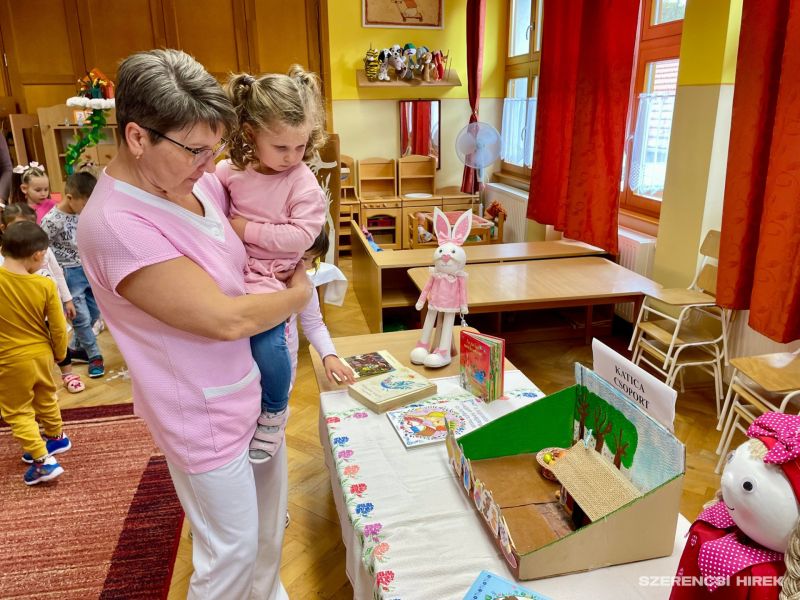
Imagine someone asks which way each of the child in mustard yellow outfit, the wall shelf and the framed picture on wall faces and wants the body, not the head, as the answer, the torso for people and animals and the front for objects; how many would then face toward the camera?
2

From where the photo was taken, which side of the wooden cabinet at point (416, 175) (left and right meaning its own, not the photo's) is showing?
front

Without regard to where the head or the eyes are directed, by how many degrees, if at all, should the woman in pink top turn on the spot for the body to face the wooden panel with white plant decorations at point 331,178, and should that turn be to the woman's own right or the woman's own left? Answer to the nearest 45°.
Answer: approximately 135° to the woman's own left

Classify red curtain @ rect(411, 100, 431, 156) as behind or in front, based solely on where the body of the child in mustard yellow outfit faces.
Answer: in front

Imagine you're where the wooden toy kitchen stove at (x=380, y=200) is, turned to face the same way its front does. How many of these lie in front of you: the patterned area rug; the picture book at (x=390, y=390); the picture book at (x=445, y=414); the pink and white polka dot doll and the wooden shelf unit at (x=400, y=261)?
5

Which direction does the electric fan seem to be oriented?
toward the camera

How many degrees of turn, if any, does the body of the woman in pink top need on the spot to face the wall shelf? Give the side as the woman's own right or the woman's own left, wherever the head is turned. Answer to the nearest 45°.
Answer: approximately 90° to the woman's own left

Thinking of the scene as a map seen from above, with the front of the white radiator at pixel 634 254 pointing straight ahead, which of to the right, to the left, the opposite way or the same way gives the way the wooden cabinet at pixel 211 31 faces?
to the left

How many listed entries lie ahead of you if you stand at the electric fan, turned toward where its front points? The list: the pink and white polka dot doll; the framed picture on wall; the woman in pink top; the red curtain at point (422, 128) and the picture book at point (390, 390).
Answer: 3

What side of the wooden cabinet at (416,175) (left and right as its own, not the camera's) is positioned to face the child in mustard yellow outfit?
front

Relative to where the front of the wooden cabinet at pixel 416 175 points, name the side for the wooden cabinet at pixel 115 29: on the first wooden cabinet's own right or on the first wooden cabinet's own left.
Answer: on the first wooden cabinet's own right

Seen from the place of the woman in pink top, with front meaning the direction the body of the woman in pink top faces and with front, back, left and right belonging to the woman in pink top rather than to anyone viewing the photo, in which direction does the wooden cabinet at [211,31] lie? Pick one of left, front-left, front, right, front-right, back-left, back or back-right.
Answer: back-left

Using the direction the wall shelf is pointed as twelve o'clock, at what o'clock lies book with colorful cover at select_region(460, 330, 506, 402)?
The book with colorful cover is roughly at 12 o'clock from the wall shelf.

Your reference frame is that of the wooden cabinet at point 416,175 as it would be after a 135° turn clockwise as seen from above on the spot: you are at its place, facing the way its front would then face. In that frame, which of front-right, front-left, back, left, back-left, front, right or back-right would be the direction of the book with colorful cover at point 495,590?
back-left
